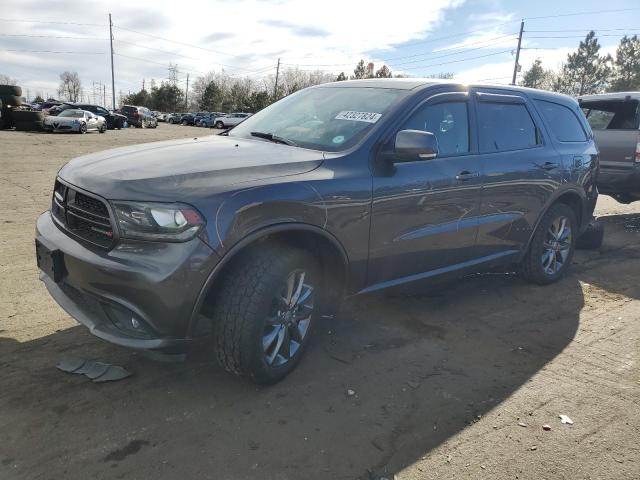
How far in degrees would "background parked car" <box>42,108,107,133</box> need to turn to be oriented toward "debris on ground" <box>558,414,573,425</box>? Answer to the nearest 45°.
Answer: approximately 45° to its left

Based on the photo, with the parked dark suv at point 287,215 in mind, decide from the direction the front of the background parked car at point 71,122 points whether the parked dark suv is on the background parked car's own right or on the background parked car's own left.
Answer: on the background parked car's own left

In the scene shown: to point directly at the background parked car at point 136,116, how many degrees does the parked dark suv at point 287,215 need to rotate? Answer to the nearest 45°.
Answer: approximately 135° to its right

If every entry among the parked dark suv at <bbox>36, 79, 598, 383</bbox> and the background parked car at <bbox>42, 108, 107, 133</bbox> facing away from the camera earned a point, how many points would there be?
0

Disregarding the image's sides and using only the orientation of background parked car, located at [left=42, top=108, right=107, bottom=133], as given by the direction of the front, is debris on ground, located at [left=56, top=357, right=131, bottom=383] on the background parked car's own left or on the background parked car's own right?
on the background parked car's own left

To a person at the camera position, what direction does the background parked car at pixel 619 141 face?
facing away from the viewer and to the right of the viewer

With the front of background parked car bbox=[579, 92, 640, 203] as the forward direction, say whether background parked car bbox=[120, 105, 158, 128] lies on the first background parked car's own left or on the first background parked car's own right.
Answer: on the first background parked car's own left

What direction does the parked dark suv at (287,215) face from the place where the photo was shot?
facing the viewer and to the left of the viewer

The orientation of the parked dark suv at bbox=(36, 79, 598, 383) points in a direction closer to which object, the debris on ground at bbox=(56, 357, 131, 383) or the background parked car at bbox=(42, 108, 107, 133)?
the debris on ground

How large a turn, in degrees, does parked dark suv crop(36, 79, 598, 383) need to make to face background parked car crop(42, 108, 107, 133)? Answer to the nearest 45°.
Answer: approximately 90° to its right

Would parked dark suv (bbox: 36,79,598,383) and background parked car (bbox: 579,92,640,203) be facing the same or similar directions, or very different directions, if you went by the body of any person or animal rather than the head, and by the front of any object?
very different directions
